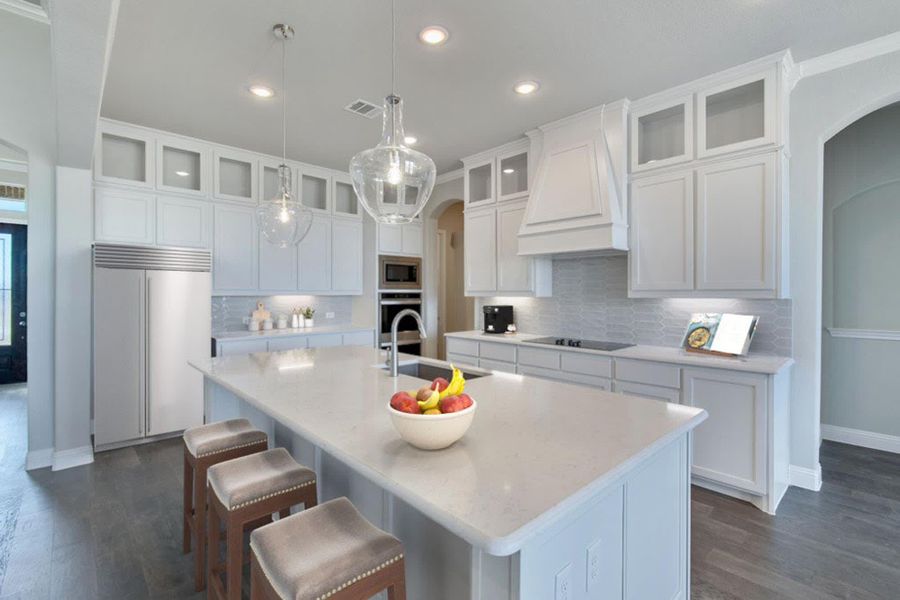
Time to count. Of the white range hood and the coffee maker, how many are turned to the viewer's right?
0

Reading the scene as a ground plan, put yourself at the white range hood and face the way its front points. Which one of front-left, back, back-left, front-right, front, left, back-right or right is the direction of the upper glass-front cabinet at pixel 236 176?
front-right

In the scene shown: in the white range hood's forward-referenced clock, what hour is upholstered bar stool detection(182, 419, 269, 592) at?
The upholstered bar stool is roughly at 12 o'clock from the white range hood.

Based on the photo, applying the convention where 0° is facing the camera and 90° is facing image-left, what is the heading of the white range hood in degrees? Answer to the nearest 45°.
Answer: approximately 45°

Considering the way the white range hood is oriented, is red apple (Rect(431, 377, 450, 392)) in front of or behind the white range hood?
in front

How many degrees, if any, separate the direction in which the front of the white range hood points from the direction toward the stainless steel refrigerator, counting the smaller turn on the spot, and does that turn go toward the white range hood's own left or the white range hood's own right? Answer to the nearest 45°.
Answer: approximately 45° to the white range hood's own right

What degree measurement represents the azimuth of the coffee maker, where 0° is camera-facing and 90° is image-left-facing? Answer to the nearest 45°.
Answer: approximately 45°

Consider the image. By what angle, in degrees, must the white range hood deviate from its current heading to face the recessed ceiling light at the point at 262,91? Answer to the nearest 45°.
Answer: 0° — it already faces it

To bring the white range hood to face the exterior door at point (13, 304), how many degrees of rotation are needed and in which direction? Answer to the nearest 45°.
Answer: approximately 45° to its right

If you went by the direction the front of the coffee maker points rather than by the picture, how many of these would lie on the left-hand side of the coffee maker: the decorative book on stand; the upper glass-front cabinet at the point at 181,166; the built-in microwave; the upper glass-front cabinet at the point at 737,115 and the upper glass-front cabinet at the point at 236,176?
2

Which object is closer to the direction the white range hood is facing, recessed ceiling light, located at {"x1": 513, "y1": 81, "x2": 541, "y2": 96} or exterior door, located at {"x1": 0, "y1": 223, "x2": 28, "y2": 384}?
the recessed ceiling light
